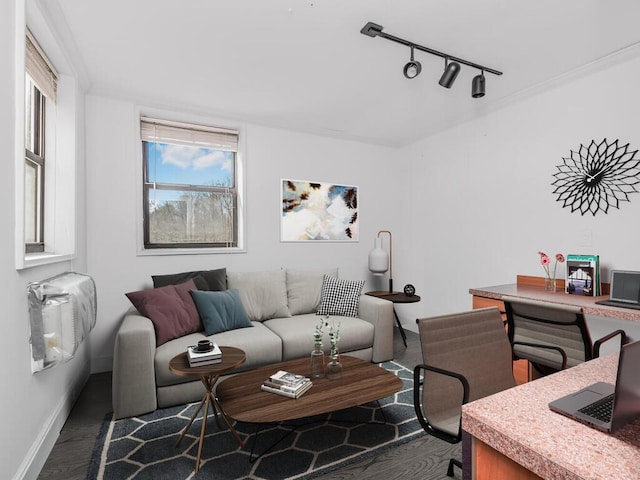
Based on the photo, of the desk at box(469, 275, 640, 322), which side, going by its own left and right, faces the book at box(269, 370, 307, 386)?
front

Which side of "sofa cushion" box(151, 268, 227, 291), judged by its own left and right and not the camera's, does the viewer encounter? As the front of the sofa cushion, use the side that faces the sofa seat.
front

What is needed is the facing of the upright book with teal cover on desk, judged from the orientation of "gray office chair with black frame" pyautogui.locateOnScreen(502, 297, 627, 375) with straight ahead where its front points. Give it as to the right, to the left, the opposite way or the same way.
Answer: the opposite way

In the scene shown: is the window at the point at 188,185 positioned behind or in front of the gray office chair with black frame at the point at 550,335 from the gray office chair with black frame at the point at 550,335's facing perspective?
behind

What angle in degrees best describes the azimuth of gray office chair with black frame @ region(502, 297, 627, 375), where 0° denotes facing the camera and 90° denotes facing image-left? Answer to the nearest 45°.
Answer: approximately 225°

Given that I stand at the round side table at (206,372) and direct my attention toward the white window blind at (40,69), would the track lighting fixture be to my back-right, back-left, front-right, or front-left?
back-right

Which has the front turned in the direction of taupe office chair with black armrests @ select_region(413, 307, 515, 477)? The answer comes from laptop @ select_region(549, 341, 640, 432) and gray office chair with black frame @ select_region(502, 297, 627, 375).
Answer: the laptop

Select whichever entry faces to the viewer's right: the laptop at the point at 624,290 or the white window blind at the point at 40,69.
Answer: the white window blind

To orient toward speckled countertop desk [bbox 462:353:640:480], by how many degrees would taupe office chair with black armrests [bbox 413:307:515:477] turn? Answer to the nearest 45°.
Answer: approximately 45° to its right

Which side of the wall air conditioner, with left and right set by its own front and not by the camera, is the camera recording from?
right

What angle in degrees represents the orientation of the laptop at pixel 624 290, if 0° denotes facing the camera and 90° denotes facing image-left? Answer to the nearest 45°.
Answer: approximately 45°

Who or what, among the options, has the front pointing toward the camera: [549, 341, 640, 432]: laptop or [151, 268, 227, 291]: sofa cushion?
the sofa cushion

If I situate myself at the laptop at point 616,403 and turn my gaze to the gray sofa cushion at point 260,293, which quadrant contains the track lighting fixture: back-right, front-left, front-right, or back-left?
front-right

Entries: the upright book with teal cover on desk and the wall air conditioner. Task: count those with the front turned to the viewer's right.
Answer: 1

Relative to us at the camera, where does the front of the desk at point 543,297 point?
facing the viewer and to the left of the viewer

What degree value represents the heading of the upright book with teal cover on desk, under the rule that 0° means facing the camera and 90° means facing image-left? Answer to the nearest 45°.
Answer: approximately 45°
